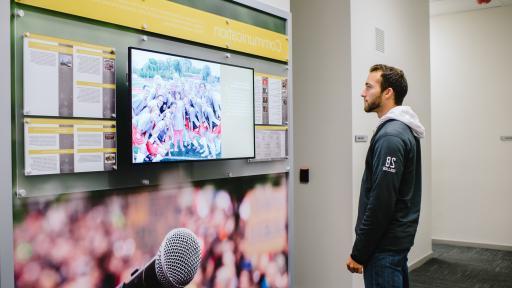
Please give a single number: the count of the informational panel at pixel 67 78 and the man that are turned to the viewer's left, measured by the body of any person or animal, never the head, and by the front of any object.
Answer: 1

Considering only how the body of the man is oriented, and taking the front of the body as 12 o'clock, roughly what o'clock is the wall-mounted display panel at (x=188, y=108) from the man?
The wall-mounted display panel is roughly at 11 o'clock from the man.

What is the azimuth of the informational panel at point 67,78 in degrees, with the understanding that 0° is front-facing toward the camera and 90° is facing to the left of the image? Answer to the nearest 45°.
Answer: approximately 315°

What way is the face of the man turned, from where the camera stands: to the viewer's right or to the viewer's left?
to the viewer's left

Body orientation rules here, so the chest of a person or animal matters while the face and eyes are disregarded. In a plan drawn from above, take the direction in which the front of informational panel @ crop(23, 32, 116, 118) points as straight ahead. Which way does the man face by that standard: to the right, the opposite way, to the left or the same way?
the opposite way

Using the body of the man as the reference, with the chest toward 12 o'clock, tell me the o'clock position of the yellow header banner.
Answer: The yellow header banner is roughly at 11 o'clock from the man.

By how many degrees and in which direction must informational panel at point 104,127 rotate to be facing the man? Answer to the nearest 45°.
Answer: approximately 45° to its left

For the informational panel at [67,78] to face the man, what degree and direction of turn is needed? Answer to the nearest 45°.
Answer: approximately 45° to its left

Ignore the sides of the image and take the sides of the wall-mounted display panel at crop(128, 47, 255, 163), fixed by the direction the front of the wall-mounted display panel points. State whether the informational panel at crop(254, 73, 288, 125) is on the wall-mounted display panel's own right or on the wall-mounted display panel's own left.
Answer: on the wall-mounted display panel's own left

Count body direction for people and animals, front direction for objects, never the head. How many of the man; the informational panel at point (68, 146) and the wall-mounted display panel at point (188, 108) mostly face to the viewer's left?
1

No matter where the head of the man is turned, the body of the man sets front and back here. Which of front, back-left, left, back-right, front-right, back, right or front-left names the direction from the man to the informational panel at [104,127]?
front-left

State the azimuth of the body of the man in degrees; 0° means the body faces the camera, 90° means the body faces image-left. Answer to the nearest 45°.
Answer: approximately 90°

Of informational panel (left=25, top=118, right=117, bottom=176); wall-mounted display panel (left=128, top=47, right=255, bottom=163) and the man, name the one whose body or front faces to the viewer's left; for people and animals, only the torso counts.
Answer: the man

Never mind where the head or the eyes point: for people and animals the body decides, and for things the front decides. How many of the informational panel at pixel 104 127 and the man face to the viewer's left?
1
